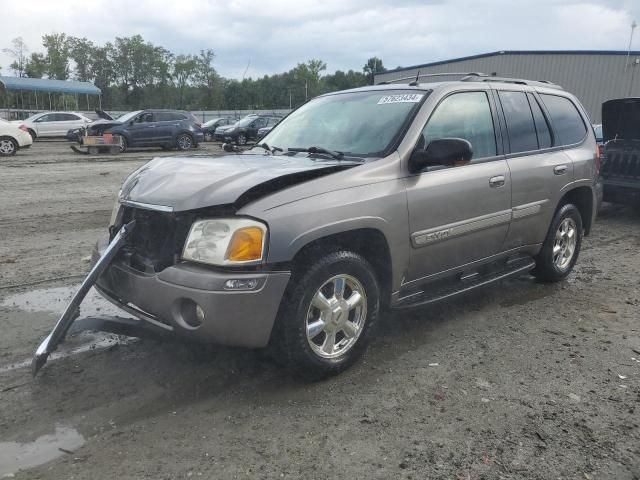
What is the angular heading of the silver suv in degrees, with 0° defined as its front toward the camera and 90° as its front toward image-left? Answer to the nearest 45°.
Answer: approximately 45°

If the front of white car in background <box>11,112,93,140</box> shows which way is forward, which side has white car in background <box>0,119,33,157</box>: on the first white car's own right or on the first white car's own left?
on the first white car's own left

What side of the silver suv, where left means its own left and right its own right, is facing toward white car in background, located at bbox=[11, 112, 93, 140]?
right

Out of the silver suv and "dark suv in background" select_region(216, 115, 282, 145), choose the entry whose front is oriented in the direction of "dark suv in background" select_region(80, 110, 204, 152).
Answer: "dark suv in background" select_region(216, 115, 282, 145)

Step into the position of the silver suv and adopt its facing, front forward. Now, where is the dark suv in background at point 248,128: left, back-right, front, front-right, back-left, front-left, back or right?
back-right

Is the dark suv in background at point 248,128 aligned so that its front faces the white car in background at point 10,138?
yes

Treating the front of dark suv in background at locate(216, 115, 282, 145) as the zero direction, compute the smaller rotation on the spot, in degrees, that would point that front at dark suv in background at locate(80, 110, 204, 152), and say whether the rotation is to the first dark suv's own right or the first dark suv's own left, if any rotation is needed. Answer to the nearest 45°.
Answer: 0° — it already faces it

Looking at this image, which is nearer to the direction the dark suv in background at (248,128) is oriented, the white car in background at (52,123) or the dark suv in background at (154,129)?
the dark suv in background

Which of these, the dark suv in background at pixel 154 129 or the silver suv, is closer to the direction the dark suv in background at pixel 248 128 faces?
the dark suv in background

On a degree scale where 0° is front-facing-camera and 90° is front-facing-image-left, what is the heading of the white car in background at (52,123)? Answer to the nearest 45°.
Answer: approximately 90°

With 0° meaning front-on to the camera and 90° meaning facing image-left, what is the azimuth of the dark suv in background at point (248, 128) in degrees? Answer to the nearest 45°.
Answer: approximately 45°

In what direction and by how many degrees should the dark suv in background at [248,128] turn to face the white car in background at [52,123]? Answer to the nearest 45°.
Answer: approximately 45° to its right

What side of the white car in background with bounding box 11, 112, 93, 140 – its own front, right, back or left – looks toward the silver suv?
left
